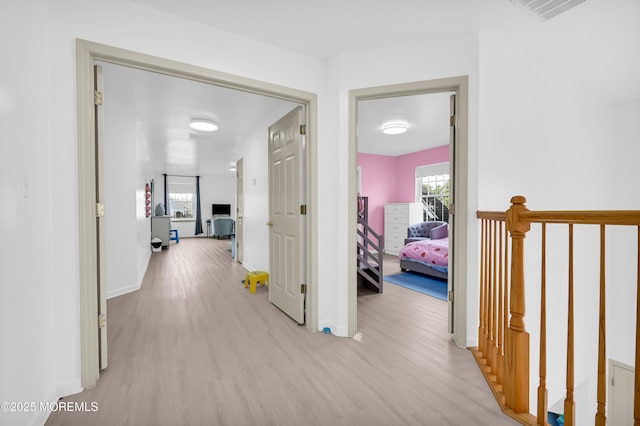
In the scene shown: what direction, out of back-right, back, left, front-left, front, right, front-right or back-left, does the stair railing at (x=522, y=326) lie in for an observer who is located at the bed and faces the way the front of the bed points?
left

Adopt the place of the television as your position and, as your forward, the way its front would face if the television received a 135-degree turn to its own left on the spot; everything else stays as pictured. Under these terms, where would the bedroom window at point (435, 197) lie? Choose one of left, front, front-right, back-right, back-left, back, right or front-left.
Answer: right

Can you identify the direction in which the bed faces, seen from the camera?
facing to the left of the viewer

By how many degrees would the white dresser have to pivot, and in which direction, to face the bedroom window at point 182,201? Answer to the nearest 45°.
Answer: approximately 45° to its right

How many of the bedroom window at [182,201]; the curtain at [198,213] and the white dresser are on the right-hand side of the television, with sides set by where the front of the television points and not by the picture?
2

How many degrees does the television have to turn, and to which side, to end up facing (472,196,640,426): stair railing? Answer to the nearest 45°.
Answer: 0° — it already faces it

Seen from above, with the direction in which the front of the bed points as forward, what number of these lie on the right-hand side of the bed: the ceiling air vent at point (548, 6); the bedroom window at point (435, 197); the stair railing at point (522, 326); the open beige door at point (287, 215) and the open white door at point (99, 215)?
1

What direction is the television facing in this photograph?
toward the camera

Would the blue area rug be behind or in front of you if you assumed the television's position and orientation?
in front

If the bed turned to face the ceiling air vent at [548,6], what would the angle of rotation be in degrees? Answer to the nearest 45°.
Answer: approximately 90° to its left

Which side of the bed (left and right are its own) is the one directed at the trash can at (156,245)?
front

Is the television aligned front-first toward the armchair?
yes

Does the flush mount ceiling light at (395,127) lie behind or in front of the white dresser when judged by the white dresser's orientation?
in front

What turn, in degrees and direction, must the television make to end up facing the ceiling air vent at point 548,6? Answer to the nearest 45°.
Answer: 0° — it already faces it

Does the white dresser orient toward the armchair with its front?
no

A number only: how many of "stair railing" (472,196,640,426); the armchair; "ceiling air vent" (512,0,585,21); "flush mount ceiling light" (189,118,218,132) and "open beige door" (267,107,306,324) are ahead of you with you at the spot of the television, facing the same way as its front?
5

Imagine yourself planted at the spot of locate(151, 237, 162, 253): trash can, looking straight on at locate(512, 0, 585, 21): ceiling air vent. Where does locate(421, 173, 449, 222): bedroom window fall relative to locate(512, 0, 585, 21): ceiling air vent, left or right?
left
